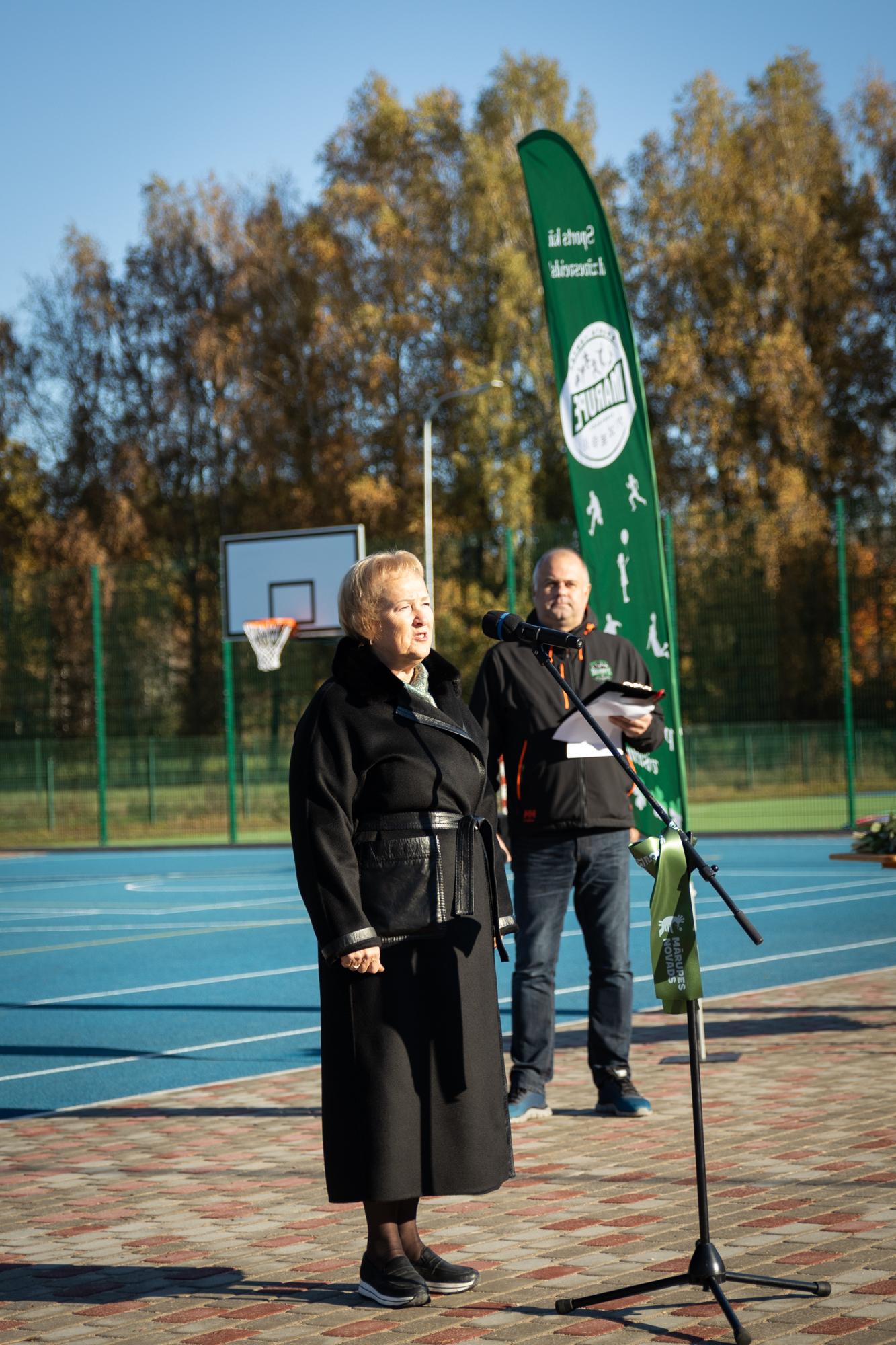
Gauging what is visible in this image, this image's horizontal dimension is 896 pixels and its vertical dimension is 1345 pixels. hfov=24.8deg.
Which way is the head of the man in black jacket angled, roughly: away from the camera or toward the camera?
toward the camera

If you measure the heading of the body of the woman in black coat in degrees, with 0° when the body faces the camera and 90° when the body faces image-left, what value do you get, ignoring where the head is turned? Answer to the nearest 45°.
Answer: approximately 315°

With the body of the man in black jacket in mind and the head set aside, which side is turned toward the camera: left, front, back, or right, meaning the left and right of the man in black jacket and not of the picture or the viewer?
front

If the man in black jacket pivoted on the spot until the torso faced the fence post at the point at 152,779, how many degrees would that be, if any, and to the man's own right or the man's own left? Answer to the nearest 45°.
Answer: approximately 180°

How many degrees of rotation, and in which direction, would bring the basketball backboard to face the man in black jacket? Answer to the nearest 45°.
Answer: approximately 45° to its left

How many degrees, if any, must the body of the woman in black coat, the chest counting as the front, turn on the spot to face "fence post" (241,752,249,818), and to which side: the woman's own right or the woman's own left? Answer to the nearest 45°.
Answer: approximately 135° to the woman's own left

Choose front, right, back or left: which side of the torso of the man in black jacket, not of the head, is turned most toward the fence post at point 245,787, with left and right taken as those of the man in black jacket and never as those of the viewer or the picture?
back

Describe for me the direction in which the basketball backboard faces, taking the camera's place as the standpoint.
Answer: facing the viewer and to the left of the viewer

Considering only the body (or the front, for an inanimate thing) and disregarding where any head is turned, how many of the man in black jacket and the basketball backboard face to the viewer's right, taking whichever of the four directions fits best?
0

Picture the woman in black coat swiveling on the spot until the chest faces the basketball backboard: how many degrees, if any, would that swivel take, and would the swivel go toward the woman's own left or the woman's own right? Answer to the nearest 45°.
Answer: approximately 135° to the woman's own left

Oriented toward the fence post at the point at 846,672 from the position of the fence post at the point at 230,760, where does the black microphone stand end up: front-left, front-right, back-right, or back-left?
front-right

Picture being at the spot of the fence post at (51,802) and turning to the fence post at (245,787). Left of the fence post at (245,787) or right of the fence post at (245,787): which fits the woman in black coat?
right

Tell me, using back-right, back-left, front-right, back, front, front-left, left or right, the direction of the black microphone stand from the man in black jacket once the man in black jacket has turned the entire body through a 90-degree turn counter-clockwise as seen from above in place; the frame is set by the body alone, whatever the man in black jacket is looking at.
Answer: right

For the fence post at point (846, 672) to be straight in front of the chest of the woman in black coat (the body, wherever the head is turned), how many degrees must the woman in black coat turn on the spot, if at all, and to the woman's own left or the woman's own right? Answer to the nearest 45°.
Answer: approximately 135° to the woman's own left
